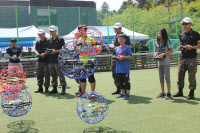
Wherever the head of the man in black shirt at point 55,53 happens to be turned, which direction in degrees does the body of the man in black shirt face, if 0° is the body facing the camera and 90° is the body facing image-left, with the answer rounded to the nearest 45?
approximately 45°

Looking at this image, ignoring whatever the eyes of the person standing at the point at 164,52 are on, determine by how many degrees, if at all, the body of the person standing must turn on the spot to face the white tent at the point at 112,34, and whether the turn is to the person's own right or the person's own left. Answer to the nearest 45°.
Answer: approximately 135° to the person's own right

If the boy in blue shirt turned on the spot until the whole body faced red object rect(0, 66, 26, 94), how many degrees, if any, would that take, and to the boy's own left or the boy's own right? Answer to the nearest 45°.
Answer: approximately 45° to the boy's own right

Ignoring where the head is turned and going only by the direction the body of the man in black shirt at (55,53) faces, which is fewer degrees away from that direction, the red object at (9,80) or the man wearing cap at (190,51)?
the red object

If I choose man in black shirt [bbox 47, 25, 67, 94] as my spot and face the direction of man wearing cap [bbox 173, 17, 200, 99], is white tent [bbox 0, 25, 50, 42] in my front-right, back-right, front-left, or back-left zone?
back-left

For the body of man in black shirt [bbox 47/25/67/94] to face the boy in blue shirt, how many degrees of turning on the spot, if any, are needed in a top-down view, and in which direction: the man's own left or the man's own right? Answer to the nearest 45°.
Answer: approximately 90° to the man's own left

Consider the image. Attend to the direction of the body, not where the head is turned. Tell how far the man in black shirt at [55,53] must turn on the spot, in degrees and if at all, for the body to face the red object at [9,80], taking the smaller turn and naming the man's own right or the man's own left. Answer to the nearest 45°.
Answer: approximately 45° to the man's own right

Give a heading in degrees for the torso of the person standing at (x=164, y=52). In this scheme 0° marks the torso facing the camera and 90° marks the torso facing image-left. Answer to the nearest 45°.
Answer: approximately 45°
